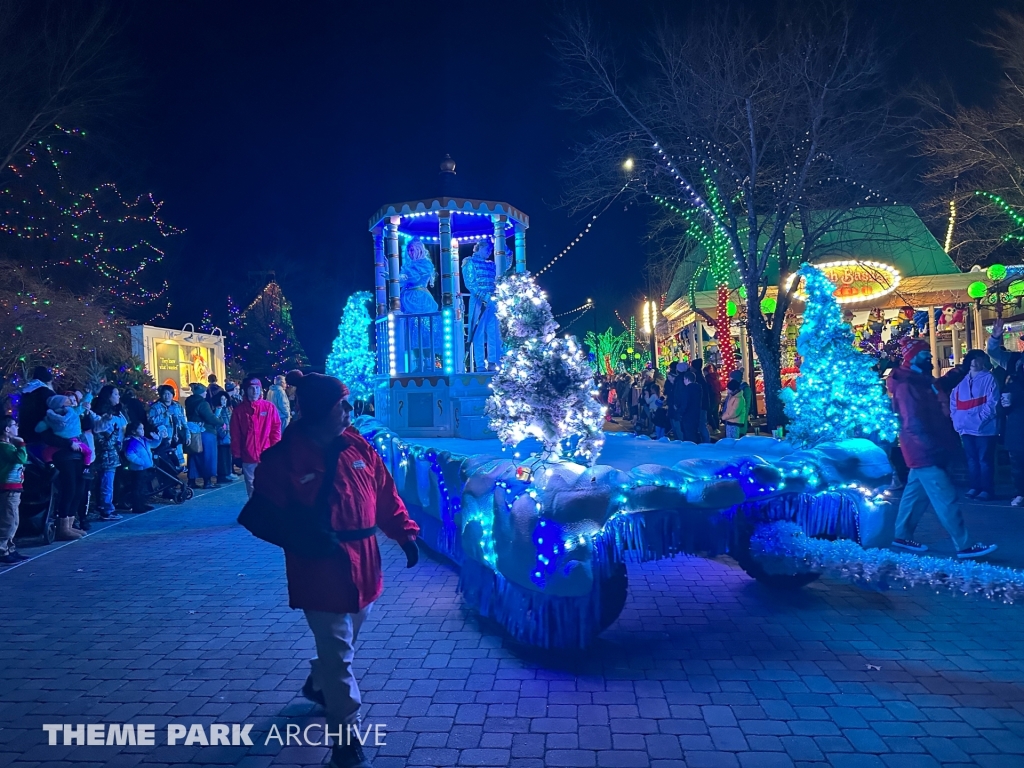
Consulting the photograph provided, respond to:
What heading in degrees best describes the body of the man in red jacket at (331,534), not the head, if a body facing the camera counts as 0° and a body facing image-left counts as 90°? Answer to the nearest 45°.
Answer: approximately 315°

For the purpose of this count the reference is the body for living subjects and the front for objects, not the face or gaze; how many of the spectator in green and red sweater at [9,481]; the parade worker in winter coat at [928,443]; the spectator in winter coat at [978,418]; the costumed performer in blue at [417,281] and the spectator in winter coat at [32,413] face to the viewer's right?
3

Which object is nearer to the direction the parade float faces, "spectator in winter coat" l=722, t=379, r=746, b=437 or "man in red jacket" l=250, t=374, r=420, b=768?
the man in red jacket

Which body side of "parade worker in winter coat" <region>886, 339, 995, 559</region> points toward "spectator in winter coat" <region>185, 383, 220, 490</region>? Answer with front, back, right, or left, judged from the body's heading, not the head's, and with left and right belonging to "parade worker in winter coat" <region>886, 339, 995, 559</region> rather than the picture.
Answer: back

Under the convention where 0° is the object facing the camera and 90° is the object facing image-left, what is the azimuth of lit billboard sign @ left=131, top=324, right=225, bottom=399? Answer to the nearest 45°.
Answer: approximately 315°

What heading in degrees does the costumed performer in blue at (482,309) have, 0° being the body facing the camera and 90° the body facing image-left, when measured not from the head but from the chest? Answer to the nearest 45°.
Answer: approximately 315°

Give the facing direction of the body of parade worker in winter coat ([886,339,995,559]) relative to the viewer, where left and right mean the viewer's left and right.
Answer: facing to the right of the viewer

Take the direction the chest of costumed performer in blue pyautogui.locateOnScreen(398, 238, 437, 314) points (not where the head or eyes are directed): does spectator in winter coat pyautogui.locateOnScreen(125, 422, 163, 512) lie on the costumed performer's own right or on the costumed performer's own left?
on the costumed performer's own right

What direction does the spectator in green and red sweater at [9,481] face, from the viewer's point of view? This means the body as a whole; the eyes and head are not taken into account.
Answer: to the viewer's right

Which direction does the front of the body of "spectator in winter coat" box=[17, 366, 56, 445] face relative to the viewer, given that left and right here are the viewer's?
facing to the right of the viewer
